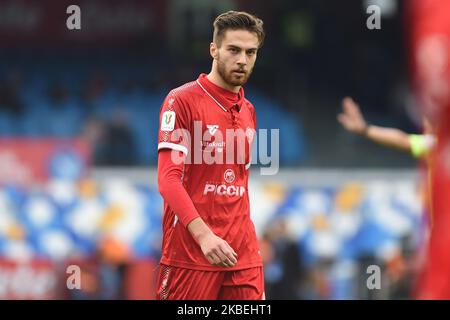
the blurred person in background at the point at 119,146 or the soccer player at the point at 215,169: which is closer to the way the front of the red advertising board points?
the soccer player

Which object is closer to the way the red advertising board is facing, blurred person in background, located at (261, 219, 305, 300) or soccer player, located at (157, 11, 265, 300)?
the soccer player

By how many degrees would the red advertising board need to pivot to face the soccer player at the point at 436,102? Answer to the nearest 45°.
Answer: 0° — it already faces them

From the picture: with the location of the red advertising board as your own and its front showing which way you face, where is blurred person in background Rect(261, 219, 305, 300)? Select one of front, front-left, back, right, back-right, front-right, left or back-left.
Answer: front-left

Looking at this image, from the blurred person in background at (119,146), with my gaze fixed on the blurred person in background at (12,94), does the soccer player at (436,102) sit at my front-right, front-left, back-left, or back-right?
back-left

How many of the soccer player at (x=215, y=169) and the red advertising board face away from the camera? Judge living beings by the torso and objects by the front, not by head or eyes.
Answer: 0

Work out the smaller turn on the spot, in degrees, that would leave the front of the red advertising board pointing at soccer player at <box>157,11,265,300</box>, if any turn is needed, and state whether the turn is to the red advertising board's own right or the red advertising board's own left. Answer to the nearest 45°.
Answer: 0° — it already faces them

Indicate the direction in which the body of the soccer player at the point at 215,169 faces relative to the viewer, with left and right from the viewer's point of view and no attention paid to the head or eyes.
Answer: facing the viewer and to the right of the viewer
